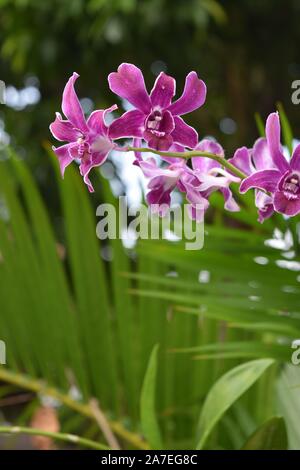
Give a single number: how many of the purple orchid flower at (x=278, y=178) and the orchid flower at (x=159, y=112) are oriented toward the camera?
2

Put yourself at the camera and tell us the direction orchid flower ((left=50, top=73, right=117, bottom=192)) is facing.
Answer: facing the viewer and to the left of the viewer

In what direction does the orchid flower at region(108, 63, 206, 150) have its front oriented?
toward the camera

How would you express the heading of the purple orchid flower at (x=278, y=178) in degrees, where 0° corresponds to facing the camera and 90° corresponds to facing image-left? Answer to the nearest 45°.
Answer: approximately 0°

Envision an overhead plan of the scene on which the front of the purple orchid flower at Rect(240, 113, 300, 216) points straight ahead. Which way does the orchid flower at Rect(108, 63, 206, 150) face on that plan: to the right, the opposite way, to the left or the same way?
the same way
